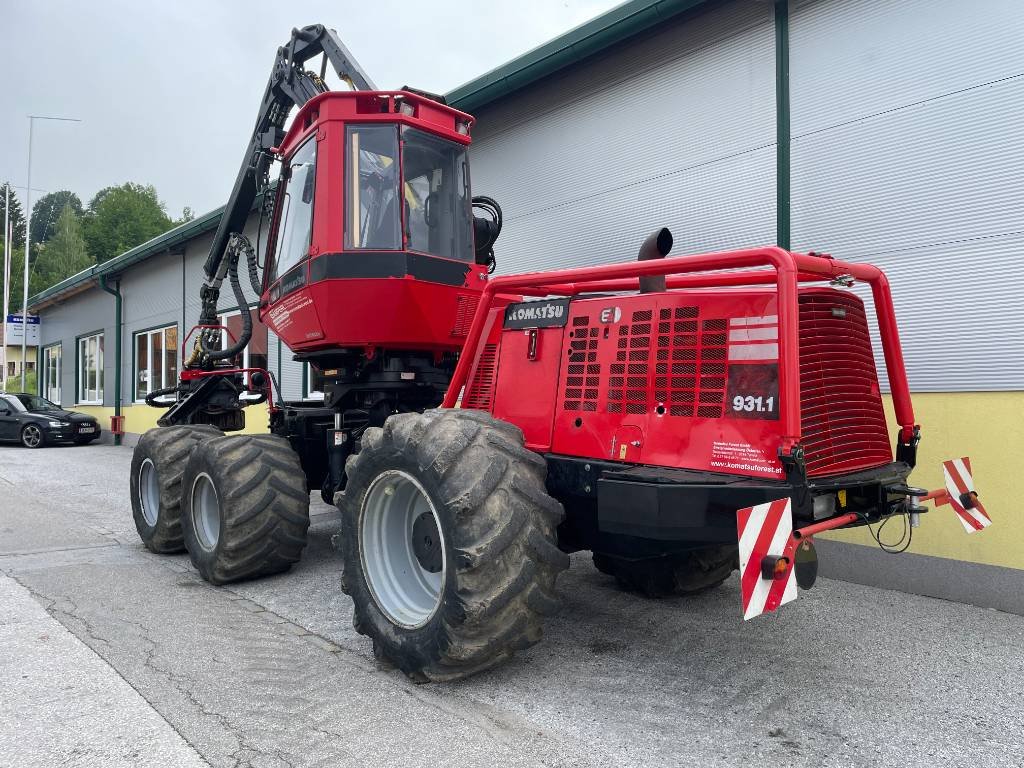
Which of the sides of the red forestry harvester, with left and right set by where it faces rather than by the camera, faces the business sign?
front

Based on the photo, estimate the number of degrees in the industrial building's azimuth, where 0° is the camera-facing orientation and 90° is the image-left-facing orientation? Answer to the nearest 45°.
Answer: approximately 45°

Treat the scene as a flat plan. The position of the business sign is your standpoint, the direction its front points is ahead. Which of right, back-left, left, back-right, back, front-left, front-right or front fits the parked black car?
front

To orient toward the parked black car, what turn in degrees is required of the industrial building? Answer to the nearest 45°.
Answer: approximately 90° to its right

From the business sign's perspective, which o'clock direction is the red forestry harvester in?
The red forestry harvester is roughly at 12 o'clock from the business sign.

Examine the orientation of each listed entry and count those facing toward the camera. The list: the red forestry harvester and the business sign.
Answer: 1

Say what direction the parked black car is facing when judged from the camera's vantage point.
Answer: facing the viewer and to the right of the viewer

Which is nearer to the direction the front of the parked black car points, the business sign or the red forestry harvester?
the red forestry harvester

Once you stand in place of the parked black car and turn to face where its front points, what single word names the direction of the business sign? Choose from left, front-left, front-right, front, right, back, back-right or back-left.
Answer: back-left

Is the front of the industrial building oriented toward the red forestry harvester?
yes

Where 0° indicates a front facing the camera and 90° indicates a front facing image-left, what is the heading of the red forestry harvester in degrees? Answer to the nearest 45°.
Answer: approximately 135°

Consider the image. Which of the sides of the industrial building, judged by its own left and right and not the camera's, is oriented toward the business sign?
right

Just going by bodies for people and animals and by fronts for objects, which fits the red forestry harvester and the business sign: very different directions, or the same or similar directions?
very different directions

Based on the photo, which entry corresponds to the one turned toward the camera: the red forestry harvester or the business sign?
the business sign

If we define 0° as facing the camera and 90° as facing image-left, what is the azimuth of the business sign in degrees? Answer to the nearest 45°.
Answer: approximately 0°

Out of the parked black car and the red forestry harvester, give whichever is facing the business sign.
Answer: the red forestry harvester

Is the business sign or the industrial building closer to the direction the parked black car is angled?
the industrial building

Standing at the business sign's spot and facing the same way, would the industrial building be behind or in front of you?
in front
